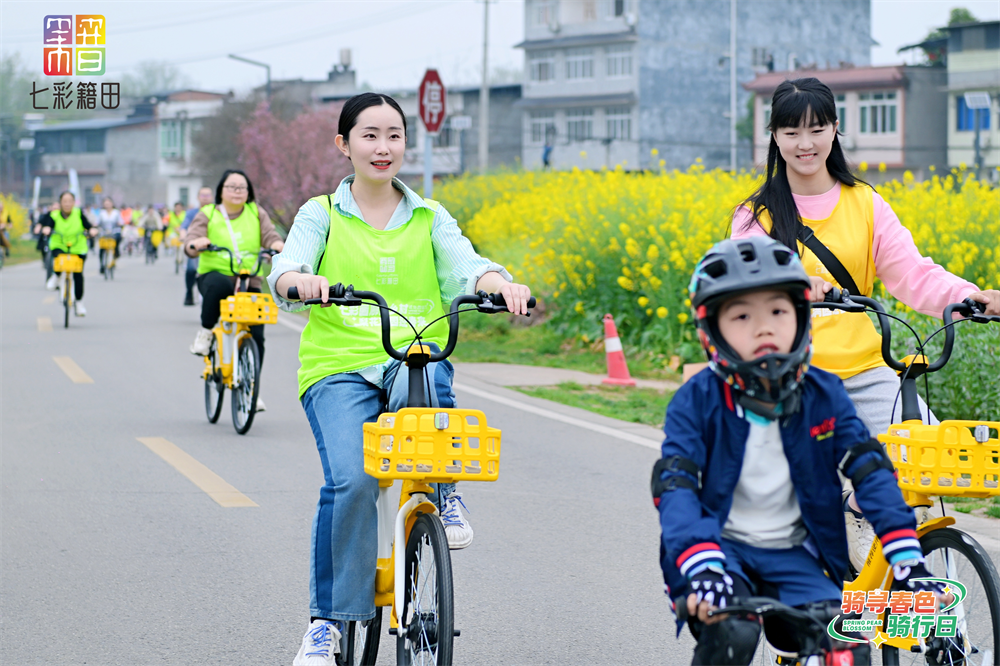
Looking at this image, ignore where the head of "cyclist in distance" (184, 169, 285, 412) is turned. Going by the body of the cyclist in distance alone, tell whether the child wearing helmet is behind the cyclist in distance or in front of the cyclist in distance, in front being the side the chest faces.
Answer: in front

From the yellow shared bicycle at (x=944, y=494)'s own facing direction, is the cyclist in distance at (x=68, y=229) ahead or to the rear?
to the rear

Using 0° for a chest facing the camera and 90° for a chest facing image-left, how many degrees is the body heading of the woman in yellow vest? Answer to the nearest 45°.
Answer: approximately 0°
